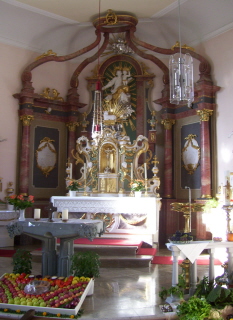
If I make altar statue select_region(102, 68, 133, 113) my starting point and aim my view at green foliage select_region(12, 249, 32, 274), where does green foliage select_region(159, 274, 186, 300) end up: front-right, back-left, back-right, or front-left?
front-left

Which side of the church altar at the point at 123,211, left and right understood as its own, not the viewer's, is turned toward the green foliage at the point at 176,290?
front

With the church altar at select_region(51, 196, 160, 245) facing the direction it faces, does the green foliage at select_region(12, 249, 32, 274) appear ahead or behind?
ahead

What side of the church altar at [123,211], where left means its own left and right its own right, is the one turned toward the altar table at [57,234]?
front

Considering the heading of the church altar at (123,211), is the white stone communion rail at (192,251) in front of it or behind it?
in front

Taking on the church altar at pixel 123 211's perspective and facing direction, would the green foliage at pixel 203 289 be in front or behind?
in front

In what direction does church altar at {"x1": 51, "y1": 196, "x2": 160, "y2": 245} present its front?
toward the camera

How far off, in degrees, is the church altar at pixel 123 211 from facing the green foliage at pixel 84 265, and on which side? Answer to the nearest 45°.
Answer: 0° — it already faces it

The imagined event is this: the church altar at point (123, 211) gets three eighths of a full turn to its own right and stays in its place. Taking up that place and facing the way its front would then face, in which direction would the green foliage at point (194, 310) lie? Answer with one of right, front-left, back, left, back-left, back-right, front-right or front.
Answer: back-left

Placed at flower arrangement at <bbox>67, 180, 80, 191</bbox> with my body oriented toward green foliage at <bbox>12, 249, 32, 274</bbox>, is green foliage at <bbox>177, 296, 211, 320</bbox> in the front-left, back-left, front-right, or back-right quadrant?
front-left

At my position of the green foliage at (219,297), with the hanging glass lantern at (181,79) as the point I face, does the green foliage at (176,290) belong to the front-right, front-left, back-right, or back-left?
front-left
